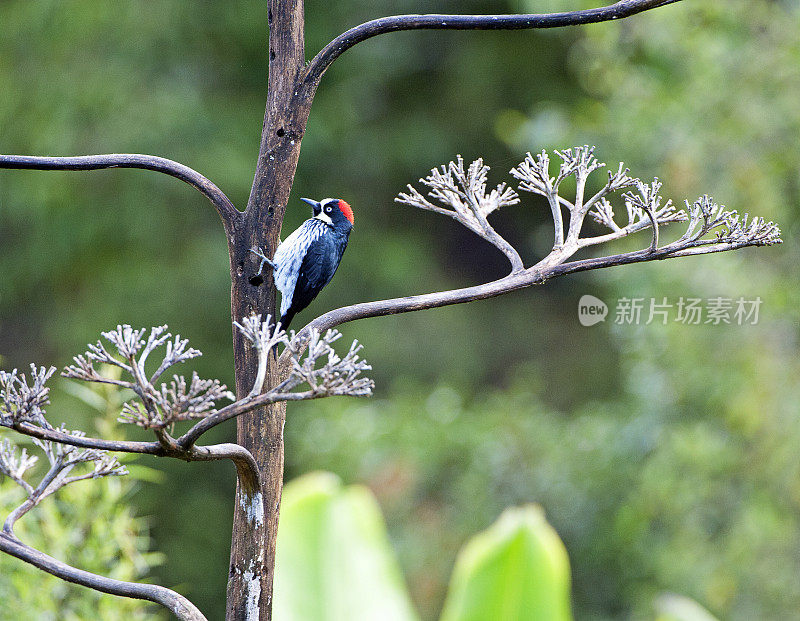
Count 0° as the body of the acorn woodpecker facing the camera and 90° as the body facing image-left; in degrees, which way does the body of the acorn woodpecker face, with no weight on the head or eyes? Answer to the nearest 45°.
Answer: approximately 90°
